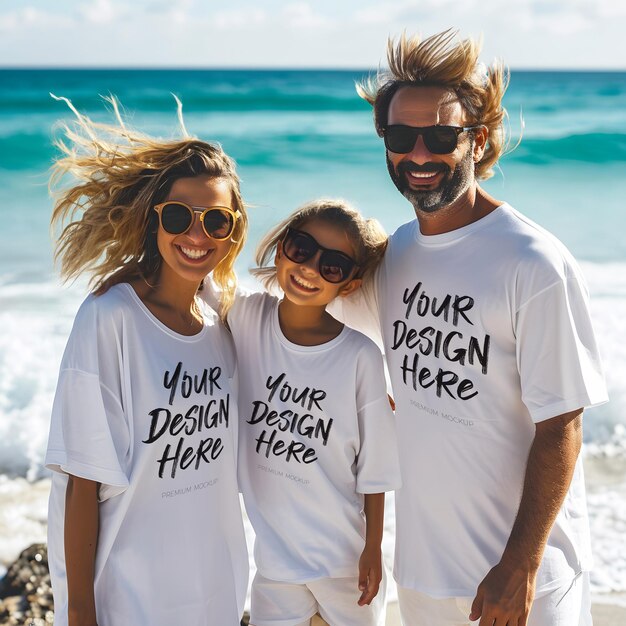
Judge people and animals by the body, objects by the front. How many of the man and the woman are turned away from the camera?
0

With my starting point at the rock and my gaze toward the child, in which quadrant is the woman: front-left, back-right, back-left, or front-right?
front-right

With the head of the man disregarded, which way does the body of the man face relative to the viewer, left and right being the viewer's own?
facing the viewer and to the left of the viewer

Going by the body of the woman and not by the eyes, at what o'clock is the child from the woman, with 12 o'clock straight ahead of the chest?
The child is roughly at 10 o'clock from the woman.

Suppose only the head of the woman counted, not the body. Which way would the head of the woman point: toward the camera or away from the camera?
toward the camera

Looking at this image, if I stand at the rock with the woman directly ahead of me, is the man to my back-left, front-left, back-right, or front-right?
front-left

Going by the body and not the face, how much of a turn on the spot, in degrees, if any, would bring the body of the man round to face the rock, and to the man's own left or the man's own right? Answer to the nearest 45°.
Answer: approximately 90° to the man's own right
